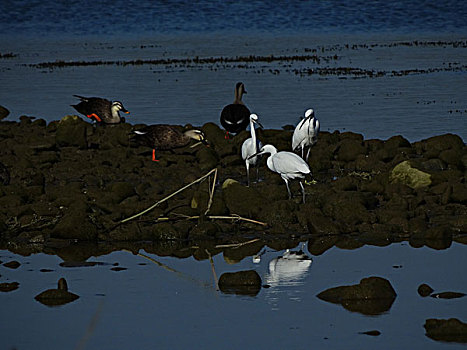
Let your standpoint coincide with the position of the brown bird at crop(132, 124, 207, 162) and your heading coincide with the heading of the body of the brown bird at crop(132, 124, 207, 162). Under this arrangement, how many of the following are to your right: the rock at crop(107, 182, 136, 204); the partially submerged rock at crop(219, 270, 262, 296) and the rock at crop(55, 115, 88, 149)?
2

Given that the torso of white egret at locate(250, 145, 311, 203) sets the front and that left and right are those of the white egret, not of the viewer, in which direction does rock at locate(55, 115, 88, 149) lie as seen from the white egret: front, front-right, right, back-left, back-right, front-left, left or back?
front-right

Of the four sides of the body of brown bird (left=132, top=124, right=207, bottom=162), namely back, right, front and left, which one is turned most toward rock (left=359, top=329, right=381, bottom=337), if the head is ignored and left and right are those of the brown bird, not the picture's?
right

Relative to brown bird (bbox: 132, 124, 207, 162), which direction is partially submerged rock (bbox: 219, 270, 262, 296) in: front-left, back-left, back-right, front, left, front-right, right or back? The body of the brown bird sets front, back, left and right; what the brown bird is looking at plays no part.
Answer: right

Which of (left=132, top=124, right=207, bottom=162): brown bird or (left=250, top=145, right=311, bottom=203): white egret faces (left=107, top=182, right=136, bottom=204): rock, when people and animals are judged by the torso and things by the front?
the white egret

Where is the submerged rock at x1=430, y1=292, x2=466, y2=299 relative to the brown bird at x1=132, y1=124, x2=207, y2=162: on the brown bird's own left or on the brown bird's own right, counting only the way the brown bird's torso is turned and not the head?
on the brown bird's own right

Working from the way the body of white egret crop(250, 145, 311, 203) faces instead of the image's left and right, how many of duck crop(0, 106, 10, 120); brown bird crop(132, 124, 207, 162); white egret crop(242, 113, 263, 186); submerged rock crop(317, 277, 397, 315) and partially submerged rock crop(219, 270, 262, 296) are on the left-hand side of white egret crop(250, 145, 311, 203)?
2

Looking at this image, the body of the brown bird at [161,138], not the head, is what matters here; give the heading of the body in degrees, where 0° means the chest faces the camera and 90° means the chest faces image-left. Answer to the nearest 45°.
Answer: approximately 270°

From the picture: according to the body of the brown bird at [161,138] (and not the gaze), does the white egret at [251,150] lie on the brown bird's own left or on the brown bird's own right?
on the brown bird's own right

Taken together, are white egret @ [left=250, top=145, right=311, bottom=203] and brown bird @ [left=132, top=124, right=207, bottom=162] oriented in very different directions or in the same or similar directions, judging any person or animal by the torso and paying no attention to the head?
very different directions

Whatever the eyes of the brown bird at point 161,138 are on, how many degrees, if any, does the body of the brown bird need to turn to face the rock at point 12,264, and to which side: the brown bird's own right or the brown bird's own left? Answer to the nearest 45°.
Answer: approximately 90° to the brown bird's own right

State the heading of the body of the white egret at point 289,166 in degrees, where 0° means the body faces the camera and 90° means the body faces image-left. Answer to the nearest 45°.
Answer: approximately 90°

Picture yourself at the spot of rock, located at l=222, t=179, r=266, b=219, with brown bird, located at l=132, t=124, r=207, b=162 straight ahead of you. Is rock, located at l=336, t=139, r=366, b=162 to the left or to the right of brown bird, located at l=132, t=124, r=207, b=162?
right

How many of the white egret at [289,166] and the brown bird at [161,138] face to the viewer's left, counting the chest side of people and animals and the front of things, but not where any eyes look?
1

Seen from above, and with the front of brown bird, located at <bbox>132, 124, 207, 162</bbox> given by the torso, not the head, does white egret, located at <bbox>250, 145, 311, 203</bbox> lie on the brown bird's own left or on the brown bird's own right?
on the brown bird's own right
